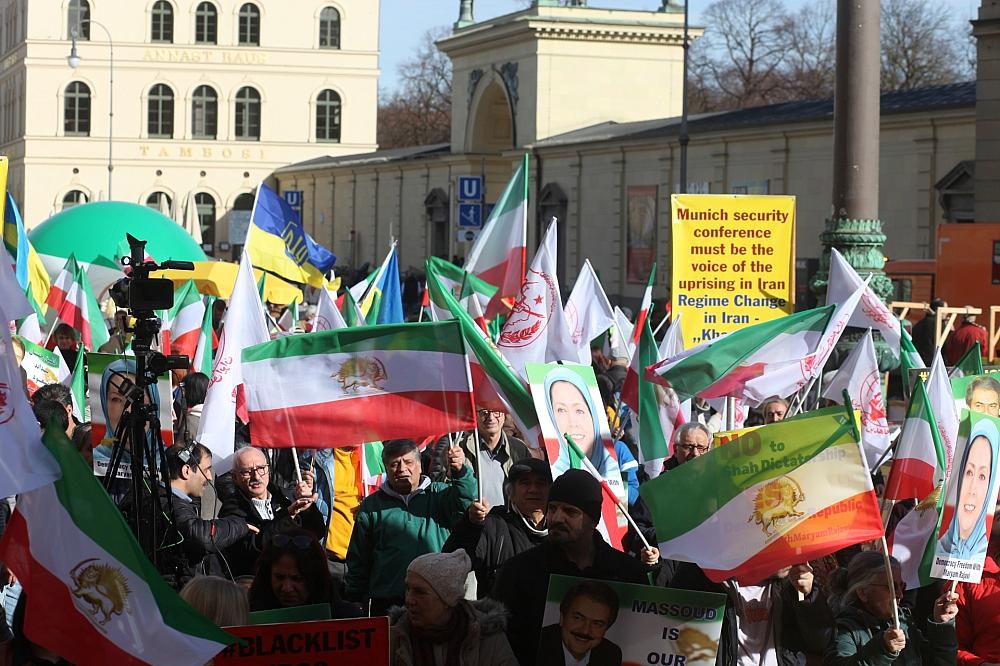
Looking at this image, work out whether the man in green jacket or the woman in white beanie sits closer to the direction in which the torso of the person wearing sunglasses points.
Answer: the woman in white beanie

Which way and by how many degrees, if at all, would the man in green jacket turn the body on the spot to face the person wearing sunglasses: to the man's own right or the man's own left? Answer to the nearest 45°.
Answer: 0° — they already face them

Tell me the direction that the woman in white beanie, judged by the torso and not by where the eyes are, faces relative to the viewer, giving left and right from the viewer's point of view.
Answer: facing the viewer and to the left of the viewer

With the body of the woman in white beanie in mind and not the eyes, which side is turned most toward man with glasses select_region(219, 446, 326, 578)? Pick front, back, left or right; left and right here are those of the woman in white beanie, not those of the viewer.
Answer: right

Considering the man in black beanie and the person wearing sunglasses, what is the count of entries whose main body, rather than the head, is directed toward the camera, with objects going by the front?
2

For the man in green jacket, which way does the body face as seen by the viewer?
toward the camera

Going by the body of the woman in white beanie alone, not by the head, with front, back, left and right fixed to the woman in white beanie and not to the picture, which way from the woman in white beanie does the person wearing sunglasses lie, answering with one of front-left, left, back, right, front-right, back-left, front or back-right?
right

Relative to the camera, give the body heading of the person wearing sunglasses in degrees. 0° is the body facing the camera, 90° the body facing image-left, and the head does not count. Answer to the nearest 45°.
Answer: approximately 0°

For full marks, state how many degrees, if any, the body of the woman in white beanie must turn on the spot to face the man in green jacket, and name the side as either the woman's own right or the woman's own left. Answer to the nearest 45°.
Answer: approximately 135° to the woman's own right

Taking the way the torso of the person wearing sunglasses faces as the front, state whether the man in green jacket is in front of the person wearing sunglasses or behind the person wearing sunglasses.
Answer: behind
